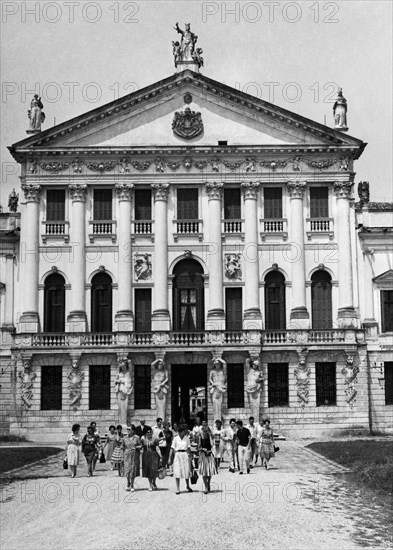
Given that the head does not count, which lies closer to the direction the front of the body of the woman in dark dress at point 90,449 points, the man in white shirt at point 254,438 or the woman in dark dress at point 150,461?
the woman in dark dress

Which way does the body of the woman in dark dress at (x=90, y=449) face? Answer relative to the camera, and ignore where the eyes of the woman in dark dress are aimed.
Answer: toward the camera

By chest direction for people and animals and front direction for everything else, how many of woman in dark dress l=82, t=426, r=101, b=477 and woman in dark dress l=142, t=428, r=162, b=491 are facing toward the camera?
2

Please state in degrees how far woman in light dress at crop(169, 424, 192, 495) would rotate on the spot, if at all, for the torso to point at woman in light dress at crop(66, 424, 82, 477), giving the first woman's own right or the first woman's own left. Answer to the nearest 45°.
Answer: approximately 135° to the first woman's own right

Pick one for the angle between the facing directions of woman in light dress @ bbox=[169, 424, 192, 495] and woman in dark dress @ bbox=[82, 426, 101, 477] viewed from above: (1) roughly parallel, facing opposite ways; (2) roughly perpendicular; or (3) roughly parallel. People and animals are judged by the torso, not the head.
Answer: roughly parallel

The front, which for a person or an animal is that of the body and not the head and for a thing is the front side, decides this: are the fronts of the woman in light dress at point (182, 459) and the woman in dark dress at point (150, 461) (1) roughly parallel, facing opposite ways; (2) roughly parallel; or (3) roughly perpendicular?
roughly parallel

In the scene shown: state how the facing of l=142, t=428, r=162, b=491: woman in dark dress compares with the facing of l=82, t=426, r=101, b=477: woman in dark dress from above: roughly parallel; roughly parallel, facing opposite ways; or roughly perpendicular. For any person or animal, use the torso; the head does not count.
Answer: roughly parallel

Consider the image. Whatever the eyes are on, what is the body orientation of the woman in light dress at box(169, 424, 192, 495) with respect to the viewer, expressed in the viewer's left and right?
facing the viewer

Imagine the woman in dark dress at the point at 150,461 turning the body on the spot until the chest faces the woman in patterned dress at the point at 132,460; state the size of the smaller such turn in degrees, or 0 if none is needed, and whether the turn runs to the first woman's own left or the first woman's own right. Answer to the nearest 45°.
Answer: approximately 90° to the first woman's own right

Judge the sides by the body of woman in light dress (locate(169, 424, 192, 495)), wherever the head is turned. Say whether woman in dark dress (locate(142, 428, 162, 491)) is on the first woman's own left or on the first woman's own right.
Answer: on the first woman's own right

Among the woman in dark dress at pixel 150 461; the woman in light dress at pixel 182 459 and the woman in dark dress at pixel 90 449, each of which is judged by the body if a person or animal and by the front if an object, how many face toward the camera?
3

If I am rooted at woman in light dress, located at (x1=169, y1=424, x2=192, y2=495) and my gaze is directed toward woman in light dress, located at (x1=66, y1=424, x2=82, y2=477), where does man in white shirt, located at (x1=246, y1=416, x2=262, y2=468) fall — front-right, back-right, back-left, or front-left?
front-right

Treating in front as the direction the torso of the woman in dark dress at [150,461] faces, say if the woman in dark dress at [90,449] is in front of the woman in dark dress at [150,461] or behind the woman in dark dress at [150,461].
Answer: behind

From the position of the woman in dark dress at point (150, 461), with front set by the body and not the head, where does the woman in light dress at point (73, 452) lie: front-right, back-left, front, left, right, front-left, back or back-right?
back-right
